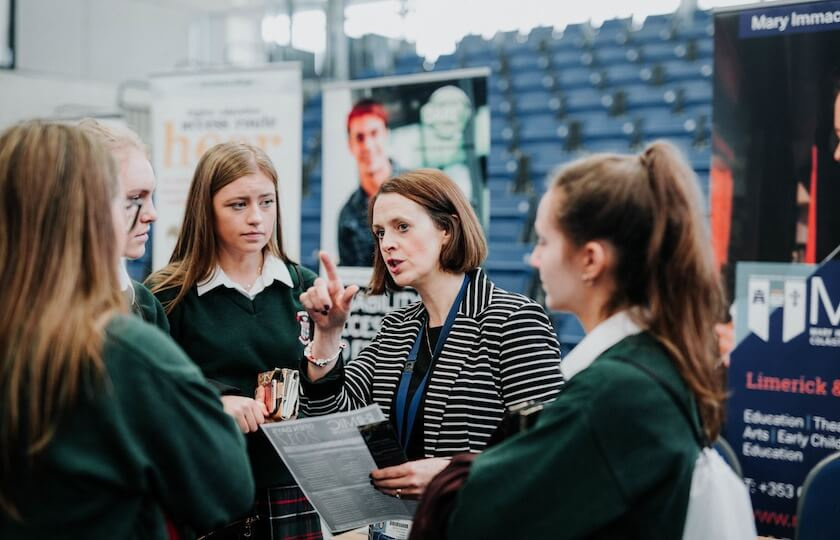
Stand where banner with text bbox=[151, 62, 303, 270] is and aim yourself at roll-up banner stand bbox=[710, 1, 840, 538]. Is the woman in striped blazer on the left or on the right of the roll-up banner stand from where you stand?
right

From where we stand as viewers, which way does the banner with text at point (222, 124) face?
facing the viewer

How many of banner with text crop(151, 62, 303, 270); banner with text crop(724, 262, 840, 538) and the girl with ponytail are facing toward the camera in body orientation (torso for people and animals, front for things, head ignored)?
2

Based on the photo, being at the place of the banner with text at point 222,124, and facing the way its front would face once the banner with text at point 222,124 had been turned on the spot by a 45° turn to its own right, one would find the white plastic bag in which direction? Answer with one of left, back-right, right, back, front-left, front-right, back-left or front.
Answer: front-left

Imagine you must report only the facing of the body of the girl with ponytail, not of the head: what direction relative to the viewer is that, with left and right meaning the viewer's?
facing to the left of the viewer

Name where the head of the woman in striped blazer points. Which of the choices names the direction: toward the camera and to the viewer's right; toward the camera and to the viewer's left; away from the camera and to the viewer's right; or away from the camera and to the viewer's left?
toward the camera and to the viewer's left

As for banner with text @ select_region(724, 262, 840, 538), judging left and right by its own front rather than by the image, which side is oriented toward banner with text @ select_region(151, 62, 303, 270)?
right

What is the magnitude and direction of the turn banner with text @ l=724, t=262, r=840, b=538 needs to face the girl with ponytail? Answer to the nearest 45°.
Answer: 0° — it already faces them

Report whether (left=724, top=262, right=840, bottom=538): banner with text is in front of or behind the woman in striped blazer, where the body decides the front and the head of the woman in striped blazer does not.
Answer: behind

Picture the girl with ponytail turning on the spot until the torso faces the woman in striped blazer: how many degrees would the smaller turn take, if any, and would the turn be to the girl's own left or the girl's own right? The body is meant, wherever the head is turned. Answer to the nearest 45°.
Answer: approximately 45° to the girl's own right

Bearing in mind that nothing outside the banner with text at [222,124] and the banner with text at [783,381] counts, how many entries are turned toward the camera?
2

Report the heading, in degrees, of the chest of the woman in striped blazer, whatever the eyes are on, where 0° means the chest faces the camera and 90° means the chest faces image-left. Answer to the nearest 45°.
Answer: approximately 45°

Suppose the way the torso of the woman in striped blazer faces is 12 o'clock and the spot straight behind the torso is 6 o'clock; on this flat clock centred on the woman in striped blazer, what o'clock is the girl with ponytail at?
The girl with ponytail is roughly at 10 o'clock from the woman in striped blazer.

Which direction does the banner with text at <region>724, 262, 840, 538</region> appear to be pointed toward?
toward the camera

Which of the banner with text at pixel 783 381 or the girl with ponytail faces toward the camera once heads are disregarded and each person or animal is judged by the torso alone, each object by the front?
the banner with text
